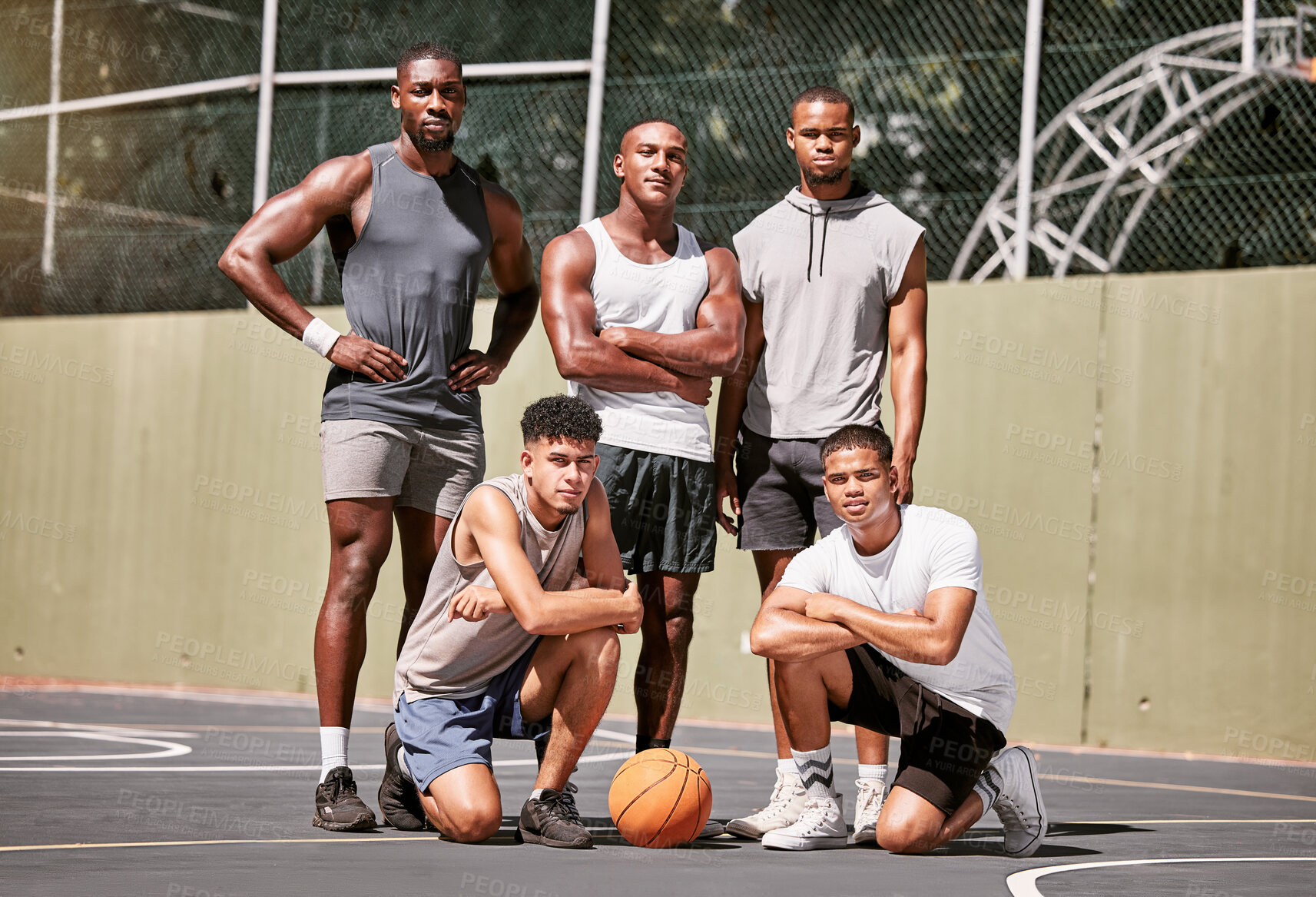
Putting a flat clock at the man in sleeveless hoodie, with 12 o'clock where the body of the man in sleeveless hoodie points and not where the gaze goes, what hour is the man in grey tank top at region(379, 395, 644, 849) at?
The man in grey tank top is roughly at 2 o'clock from the man in sleeveless hoodie.

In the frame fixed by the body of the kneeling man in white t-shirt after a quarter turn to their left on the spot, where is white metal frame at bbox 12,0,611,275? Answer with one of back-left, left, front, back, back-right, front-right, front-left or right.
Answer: back

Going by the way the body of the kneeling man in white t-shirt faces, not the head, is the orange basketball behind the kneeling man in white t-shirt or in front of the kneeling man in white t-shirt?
in front

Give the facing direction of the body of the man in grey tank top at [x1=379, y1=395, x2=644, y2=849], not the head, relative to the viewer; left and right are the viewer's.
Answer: facing the viewer and to the right of the viewer

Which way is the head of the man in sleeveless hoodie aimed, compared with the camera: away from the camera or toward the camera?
toward the camera

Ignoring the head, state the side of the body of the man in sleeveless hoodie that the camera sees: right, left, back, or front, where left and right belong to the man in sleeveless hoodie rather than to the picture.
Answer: front

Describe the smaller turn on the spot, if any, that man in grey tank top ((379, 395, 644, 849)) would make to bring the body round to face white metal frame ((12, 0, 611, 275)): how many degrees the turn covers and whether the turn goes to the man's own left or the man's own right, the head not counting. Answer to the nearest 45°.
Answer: approximately 135° to the man's own left

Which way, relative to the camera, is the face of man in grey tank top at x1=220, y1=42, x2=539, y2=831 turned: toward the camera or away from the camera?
toward the camera

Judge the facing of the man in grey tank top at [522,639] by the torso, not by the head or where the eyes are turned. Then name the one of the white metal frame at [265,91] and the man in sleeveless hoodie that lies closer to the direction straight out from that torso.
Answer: the man in sleeveless hoodie

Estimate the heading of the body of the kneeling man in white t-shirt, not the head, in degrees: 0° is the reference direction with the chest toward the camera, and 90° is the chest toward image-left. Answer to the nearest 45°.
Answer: approximately 45°

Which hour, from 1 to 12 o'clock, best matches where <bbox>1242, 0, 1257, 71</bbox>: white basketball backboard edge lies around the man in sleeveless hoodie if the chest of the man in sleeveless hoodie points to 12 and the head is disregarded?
The white basketball backboard edge is roughly at 7 o'clock from the man in sleeveless hoodie.

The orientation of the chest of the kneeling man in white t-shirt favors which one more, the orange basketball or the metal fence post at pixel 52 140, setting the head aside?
the orange basketball

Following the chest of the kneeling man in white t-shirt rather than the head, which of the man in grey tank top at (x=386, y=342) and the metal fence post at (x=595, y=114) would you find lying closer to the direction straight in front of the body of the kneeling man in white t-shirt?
the man in grey tank top

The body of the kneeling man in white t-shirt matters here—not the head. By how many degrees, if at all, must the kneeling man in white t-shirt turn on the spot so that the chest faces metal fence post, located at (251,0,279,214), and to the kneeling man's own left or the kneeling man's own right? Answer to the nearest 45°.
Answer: approximately 90° to the kneeling man's own right
